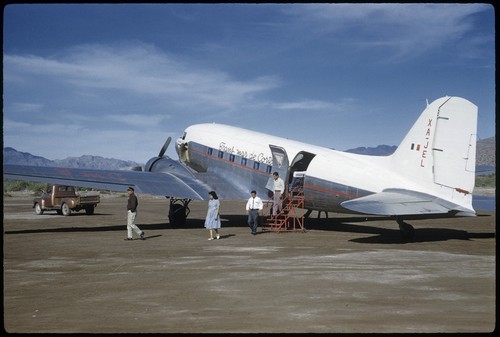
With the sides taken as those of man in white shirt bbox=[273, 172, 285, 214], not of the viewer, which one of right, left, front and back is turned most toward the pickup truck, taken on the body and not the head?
right

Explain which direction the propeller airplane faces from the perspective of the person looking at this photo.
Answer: facing away from the viewer and to the left of the viewer

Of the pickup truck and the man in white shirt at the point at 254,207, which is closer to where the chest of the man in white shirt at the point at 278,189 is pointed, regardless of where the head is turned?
the man in white shirt

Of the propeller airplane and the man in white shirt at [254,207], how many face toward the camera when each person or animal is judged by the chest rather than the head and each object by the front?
1

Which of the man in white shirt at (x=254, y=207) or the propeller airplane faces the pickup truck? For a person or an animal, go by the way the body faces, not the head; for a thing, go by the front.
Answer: the propeller airplane

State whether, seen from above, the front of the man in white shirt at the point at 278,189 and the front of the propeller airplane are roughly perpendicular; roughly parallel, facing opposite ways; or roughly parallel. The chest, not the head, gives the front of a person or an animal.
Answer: roughly perpendicular

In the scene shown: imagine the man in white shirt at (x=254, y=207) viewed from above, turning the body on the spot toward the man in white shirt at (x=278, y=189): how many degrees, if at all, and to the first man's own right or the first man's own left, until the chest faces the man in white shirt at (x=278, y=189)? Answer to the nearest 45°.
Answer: approximately 135° to the first man's own left

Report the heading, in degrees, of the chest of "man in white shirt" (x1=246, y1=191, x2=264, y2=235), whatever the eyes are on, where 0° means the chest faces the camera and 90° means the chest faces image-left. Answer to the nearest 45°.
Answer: approximately 0°

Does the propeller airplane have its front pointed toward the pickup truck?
yes
